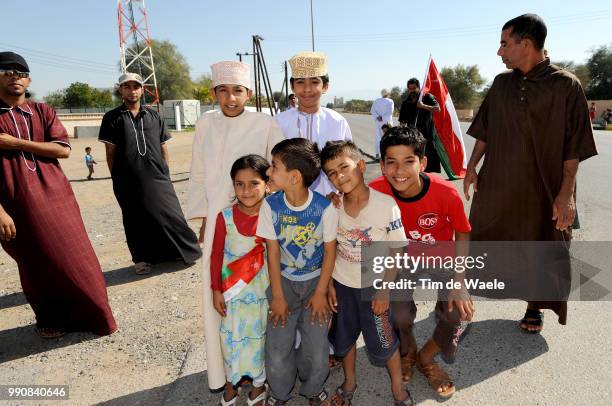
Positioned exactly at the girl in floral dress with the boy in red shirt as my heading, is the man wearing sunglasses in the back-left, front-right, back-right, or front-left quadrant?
back-left

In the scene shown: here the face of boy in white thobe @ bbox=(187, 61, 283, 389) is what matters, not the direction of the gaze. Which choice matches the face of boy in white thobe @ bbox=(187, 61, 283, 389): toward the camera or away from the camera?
toward the camera

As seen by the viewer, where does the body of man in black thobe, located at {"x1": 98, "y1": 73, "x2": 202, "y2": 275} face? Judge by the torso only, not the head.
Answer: toward the camera

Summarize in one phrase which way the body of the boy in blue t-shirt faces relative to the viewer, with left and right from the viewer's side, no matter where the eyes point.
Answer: facing the viewer

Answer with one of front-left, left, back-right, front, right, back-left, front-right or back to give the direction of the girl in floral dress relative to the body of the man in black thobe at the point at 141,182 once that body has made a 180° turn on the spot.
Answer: back

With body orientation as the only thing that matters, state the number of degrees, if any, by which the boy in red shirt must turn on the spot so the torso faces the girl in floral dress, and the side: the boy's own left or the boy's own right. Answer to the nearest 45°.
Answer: approximately 45° to the boy's own right

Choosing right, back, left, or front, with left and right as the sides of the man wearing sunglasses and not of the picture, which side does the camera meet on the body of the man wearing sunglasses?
front

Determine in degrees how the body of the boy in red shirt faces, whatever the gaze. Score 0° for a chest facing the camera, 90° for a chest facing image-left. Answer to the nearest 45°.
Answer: approximately 0°

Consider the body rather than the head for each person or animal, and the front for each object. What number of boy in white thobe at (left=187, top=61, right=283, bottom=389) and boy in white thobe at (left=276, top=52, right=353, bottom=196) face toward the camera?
2

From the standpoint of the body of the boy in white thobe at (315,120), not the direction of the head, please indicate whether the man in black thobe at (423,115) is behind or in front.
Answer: behind

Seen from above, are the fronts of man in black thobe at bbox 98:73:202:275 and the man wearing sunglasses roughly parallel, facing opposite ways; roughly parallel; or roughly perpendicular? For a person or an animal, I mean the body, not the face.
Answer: roughly parallel

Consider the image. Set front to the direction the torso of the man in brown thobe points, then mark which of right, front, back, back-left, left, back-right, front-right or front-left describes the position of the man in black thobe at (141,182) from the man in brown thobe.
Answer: front-right

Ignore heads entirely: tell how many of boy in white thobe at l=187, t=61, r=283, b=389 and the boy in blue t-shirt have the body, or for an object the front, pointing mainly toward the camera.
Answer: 2

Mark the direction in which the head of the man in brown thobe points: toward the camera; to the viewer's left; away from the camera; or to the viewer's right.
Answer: to the viewer's left

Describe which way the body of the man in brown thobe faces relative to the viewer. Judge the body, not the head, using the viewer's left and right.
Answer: facing the viewer and to the left of the viewer

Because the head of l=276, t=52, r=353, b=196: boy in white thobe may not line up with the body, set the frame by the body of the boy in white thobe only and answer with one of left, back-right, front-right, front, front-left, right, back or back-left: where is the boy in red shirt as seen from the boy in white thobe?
front-left

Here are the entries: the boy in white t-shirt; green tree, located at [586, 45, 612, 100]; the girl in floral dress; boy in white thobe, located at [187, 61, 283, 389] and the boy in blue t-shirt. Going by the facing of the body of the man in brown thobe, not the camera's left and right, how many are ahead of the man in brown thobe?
4
